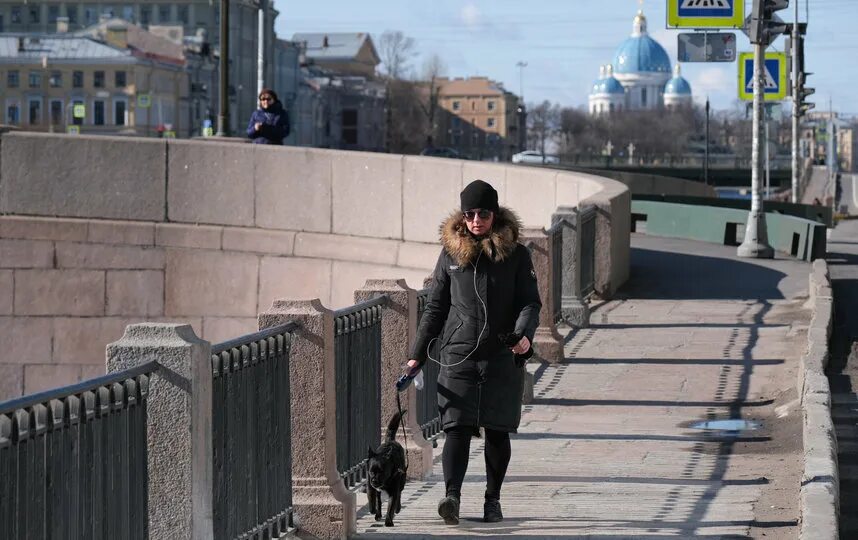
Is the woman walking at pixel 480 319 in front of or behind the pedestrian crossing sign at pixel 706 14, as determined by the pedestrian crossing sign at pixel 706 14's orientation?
in front

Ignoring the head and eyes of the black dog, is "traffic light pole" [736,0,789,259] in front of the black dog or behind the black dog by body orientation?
behind

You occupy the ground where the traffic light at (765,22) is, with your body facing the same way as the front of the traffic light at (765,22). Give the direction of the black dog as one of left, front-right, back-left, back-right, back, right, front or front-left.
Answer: right

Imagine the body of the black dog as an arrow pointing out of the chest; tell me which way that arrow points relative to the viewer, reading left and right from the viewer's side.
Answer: facing the viewer

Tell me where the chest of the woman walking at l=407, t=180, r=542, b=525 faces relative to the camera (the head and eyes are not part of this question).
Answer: toward the camera

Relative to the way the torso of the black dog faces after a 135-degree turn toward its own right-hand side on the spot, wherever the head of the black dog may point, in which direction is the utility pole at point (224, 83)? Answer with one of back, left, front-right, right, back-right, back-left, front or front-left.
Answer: front-right

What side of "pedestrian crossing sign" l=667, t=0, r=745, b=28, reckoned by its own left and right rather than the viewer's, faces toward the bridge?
front

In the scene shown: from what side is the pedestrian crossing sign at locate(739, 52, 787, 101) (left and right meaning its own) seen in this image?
front

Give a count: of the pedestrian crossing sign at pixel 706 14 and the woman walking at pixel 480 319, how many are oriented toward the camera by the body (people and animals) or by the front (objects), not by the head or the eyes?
2
